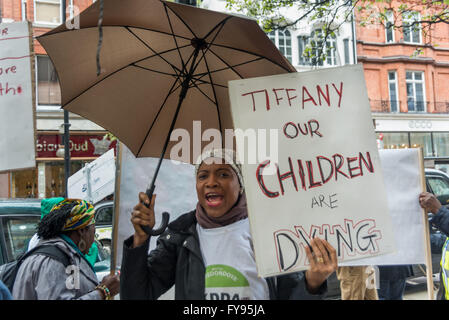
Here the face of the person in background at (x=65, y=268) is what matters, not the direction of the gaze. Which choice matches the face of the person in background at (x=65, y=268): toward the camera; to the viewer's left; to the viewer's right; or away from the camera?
to the viewer's right

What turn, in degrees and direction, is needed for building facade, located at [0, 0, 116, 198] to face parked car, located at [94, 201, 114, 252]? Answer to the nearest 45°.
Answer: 0° — it already faces it

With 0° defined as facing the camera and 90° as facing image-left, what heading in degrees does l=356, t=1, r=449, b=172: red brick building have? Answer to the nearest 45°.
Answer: approximately 0°

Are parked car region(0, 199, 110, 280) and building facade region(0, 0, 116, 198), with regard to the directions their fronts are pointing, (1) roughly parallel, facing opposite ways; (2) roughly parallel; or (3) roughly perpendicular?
roughly perpendicular

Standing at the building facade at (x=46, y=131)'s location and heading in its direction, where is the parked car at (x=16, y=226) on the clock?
The parked car is roughly at 12 o'clock from the building facade.
